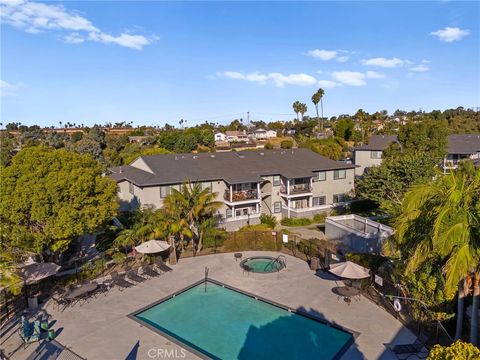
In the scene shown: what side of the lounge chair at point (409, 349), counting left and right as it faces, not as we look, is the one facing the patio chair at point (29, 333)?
front

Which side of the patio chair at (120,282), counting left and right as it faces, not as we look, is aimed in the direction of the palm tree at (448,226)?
front

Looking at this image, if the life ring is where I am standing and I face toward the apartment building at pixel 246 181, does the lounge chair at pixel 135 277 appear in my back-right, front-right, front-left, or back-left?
front-left

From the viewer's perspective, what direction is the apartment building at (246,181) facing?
toward the camera

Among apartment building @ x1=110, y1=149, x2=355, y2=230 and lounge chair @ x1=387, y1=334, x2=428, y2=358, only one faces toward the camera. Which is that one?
the apartment building

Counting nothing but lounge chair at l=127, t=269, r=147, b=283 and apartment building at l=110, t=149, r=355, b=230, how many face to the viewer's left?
0

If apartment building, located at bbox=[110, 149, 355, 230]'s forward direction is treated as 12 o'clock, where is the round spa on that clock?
The round spa is roughly at 12 o'clock from the apartment building.

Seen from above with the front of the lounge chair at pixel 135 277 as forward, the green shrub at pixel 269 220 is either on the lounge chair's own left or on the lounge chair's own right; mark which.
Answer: on the lounge chair's own left

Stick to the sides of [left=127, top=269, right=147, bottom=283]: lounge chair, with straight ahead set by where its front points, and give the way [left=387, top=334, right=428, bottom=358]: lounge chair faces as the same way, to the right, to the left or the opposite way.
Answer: the opposite way

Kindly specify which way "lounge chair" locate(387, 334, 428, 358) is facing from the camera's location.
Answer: facing to the left of the viewer

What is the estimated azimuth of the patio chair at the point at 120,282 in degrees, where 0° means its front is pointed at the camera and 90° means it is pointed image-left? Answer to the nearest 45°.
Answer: approximately 315°

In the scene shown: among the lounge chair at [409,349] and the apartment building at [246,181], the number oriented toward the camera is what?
1

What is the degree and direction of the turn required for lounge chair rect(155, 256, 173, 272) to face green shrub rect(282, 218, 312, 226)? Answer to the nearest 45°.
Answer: approximately 90° to its left

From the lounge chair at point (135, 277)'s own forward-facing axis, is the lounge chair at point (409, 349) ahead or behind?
ahead
